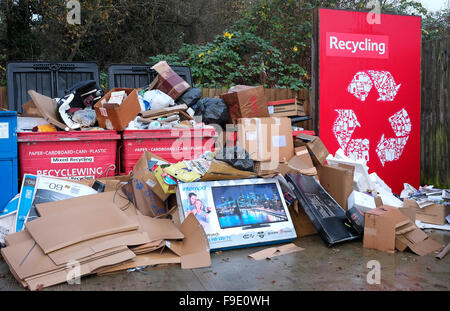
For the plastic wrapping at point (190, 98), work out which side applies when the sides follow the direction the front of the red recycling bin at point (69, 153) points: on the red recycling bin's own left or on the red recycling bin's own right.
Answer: on the red recycling bin's own left

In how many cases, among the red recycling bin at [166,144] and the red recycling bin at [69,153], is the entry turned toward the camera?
2

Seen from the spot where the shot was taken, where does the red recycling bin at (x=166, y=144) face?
facing the viewer

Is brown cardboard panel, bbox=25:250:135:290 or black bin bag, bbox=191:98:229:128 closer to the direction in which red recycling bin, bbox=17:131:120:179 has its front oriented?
the brown cardboard panel

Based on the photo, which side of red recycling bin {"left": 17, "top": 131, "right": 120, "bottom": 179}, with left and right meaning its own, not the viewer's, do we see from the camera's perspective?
front

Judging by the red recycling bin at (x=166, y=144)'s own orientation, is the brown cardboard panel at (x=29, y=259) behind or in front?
in front

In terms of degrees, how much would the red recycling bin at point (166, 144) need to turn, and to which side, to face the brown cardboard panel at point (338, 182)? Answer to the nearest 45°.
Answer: approximately 90° to its left

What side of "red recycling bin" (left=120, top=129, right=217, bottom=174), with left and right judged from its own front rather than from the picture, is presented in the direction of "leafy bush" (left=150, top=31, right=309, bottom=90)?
back

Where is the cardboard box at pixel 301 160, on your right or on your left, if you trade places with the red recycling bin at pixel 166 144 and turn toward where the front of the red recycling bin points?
on your left

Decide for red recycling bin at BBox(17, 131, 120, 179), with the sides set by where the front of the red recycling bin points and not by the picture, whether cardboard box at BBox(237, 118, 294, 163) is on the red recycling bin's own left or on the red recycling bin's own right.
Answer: on the red recycling bin's own left

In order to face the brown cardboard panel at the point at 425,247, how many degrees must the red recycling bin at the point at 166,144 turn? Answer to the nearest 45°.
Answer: approximately 45° to its left

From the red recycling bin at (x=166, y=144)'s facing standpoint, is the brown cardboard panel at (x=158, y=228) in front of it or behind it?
in front

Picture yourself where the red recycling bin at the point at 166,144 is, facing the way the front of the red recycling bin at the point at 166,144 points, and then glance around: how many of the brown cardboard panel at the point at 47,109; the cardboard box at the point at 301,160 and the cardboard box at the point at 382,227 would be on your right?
1
